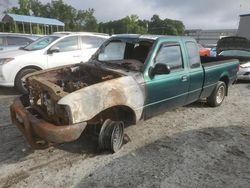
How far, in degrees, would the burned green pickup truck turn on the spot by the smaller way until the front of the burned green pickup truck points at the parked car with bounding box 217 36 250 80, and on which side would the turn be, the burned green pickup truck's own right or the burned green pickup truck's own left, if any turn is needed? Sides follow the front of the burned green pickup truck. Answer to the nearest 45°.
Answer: approximately 180°

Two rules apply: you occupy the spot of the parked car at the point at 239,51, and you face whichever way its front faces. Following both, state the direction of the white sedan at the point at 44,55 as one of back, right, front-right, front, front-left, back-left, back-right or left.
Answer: front-right

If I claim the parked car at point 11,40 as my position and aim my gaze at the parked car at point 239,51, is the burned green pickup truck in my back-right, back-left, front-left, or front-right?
front-right

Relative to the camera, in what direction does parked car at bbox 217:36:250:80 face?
facing the viewer

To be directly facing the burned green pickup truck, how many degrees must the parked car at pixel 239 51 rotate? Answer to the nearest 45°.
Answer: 0° — it already faces it

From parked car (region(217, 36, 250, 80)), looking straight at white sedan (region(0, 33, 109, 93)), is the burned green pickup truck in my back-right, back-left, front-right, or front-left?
front-left

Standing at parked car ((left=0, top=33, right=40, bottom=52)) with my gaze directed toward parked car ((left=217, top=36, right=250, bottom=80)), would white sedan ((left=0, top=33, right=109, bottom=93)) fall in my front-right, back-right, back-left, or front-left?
front-right

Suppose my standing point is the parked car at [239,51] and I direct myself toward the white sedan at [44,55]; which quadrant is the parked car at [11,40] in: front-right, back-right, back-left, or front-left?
front-right

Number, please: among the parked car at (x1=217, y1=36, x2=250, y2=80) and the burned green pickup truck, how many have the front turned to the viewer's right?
0

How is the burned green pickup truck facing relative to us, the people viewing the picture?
facing the viewer and to the left of the viewer

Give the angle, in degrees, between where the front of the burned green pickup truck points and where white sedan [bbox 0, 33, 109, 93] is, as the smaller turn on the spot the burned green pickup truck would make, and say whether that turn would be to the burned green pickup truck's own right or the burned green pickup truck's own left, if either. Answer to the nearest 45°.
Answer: approximately 90° to the burned green pickup truck's own right

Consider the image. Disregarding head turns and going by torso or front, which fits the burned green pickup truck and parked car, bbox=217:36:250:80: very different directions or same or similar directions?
same or similar directions

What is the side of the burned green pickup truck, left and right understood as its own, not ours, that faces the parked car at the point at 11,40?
right
